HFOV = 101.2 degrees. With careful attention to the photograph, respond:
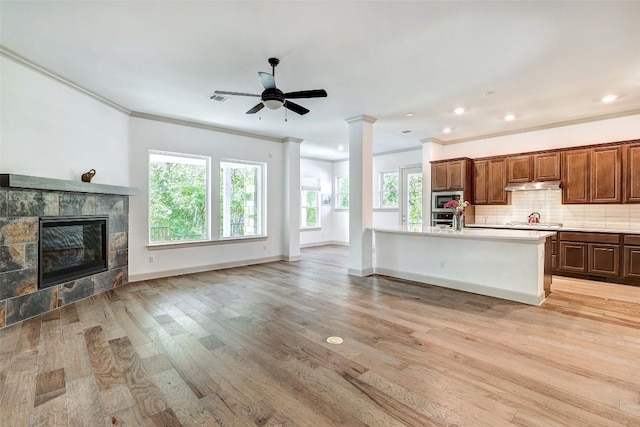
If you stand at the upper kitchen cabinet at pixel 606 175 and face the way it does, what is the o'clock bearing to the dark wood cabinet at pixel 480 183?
The dark wood cabinet is roughly at 3 o'clock from the upper kitchen cabinet.

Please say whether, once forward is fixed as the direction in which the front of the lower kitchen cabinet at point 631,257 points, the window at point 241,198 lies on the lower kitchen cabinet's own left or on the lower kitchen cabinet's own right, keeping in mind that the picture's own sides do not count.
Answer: on the lower kitchen cabinet's own right

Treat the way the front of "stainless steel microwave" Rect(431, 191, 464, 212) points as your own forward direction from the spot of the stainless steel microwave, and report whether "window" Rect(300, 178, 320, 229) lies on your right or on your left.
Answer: on your right

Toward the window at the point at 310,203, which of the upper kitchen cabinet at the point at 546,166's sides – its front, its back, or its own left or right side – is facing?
right

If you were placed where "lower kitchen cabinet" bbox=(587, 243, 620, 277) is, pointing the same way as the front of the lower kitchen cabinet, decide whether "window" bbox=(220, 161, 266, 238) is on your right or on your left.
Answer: on your right

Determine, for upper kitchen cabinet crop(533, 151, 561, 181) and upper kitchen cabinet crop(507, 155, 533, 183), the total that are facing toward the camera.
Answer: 2

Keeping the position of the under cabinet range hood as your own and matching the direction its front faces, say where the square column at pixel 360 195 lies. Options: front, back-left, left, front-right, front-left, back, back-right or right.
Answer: front-right

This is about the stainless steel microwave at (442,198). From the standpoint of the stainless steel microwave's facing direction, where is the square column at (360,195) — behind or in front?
in front

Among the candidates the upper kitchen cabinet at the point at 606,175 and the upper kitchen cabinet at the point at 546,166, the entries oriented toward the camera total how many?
2

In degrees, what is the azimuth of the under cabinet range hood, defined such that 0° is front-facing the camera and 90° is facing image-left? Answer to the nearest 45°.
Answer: approximately 0°

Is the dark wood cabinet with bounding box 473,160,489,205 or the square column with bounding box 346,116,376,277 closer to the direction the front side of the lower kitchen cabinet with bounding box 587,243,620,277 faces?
the square column

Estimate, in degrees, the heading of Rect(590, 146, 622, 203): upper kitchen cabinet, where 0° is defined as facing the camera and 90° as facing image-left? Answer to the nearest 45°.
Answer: approximately 0°
